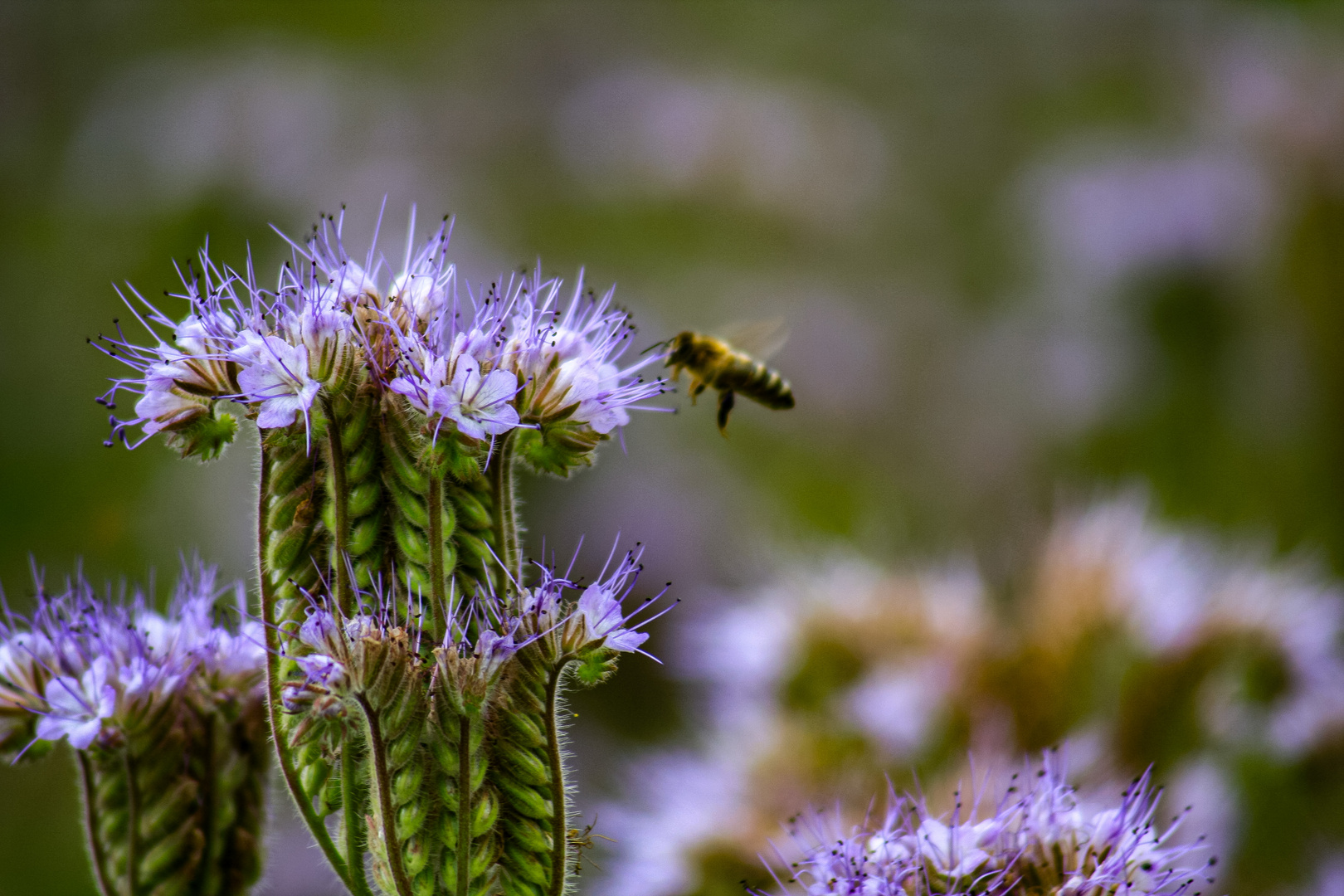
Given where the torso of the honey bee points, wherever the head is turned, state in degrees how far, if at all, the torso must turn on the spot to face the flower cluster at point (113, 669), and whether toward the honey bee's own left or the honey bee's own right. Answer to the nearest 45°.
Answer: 0° — it already faces it

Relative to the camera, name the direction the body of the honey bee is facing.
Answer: to the viewer's left
